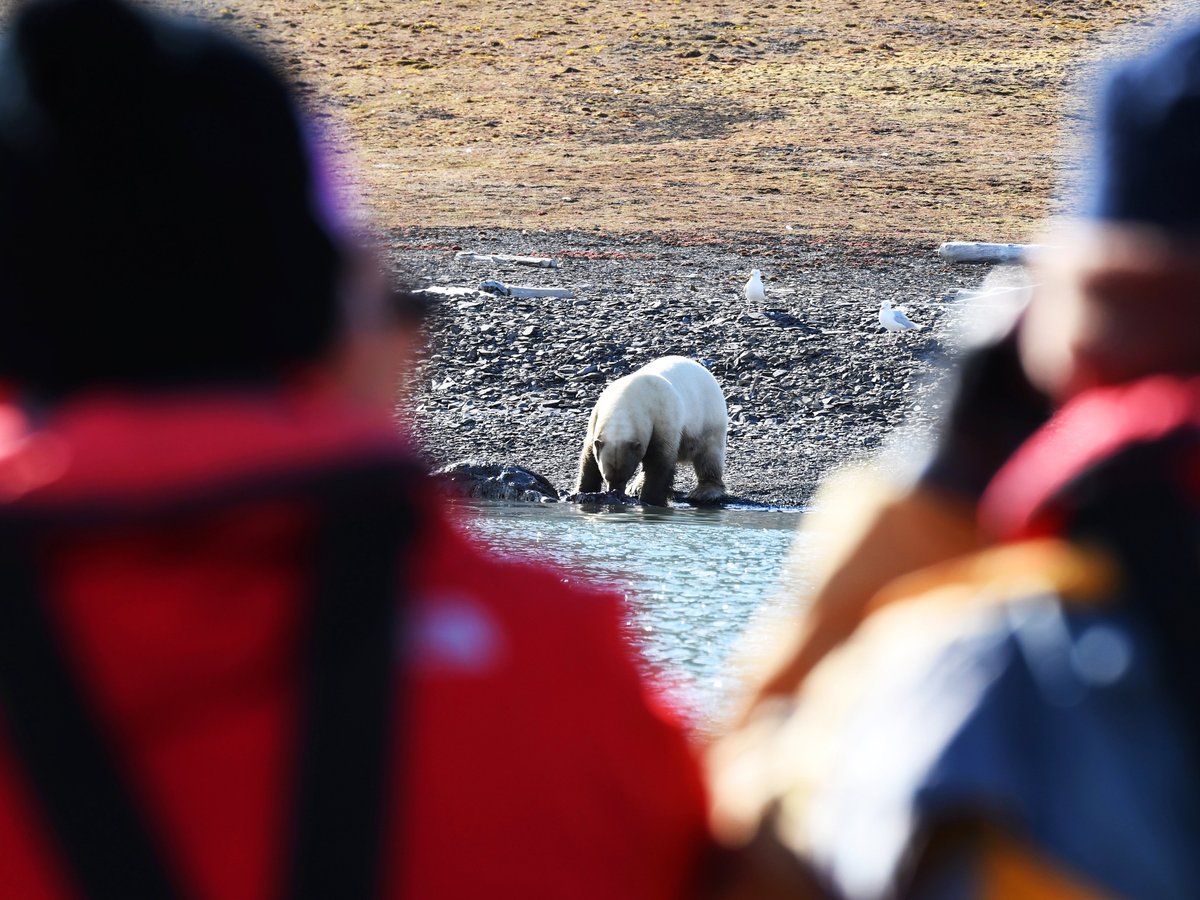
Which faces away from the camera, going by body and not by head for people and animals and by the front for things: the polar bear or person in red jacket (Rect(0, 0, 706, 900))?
the person in red jacket

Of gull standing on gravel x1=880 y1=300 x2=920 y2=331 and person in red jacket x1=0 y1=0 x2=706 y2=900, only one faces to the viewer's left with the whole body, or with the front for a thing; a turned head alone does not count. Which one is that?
the gull standing on gravel

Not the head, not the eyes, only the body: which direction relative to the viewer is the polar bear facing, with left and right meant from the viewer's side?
facing the viewer and to the left of the viewer

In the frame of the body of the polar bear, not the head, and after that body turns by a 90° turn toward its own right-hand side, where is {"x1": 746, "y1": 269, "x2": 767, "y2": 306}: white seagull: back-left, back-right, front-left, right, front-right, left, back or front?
front-right

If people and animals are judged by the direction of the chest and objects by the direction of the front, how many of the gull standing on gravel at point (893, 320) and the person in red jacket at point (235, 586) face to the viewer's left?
1

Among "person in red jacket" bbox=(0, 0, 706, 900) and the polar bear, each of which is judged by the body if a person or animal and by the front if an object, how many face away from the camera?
1

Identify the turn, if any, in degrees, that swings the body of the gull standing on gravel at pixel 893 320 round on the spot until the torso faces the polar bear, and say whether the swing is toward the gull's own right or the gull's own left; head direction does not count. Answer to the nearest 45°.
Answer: approximately 90° to the gull's own left

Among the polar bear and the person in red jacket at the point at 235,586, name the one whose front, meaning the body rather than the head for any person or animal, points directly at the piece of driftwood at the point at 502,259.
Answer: the person in red jacket

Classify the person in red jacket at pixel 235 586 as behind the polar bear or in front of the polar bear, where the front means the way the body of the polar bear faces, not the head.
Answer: in front

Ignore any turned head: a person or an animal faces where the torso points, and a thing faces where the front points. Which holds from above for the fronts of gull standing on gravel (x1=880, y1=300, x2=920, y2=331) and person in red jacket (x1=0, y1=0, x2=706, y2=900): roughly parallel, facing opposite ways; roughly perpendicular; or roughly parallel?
roughly perpendicular

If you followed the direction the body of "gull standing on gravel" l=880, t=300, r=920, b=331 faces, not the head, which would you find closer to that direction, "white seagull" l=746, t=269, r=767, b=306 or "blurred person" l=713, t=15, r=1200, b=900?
the white seagull

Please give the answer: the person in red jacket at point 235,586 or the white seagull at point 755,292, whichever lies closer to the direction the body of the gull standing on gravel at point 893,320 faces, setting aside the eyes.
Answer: the white seagull

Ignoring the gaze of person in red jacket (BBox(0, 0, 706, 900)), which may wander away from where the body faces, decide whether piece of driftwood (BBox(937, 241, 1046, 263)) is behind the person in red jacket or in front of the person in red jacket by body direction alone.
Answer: in front

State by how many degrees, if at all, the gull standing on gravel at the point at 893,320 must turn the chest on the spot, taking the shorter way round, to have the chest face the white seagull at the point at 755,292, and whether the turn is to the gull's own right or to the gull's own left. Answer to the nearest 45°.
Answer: approximately 45° to the gull's own right

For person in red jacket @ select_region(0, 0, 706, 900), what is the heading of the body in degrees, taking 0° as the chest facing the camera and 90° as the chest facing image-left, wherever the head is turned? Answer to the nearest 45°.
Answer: approximately 180°

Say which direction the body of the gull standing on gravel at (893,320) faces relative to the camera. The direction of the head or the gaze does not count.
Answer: to the viewer's left

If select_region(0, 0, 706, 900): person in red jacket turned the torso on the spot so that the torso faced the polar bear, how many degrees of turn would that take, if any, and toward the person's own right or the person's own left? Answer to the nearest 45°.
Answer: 0° — they already face it

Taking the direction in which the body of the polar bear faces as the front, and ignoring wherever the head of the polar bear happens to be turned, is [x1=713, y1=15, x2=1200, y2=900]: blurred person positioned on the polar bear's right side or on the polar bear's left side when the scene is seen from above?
on the polar bear's left side
